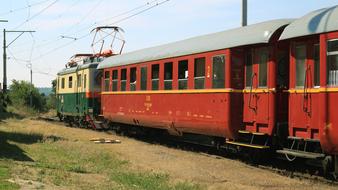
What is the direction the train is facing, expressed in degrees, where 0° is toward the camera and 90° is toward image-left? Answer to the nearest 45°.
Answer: approximately 135°
